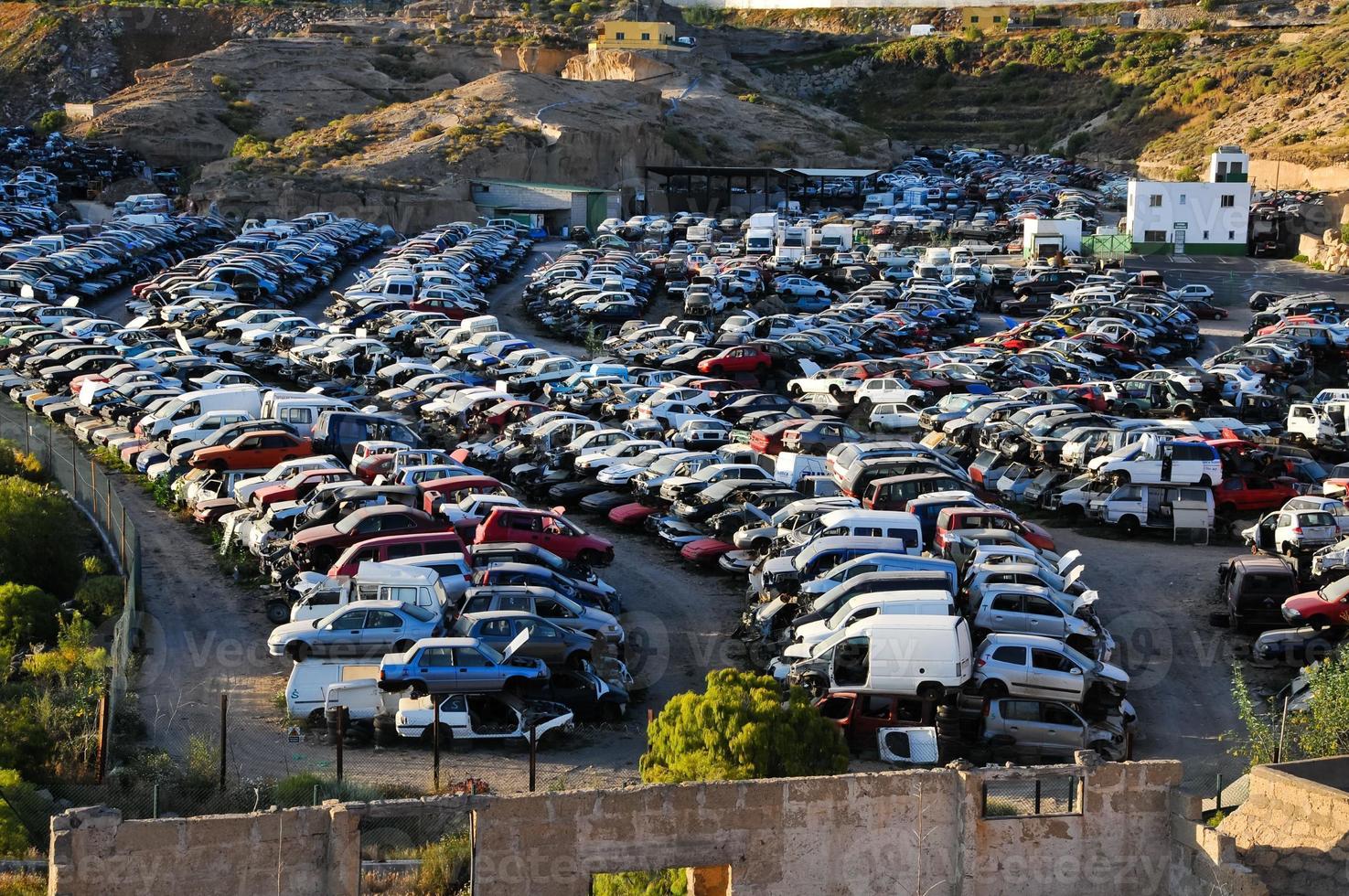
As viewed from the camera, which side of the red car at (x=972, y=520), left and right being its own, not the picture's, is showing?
right

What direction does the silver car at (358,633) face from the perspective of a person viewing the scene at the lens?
facing to the left of the viewer

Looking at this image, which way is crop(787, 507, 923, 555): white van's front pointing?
to the viewer's left

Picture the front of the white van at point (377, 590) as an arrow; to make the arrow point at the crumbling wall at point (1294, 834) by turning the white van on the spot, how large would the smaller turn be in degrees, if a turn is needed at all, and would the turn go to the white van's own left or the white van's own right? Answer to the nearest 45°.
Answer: approximately 135° to the white van's own left

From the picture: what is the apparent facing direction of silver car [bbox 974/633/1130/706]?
to the viewer's right

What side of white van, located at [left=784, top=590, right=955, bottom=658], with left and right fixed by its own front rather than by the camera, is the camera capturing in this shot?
left

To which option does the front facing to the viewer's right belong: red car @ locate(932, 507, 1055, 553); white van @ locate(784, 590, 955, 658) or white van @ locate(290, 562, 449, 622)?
the red car

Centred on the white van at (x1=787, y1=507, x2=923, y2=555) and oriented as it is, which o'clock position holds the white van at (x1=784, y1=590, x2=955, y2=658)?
the white van at (x1=784, y1=590, x2=955, y2=658) is roughly at 9 o'clock from the white van at (x1=787, y1=507, x2=923, y2=555).

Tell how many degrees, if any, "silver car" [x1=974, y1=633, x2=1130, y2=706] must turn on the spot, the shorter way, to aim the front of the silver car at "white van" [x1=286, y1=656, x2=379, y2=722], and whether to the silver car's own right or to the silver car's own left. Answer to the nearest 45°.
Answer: approximately 180°

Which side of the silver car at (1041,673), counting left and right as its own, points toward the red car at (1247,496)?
left

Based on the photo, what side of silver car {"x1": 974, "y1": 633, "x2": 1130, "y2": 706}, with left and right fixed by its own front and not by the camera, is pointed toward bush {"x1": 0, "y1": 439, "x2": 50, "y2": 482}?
back

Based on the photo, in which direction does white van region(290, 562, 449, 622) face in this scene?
to the viewer's left

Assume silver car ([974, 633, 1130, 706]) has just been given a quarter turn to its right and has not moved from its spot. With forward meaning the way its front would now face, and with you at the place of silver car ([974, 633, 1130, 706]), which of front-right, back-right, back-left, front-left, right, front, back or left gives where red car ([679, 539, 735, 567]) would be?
back-right

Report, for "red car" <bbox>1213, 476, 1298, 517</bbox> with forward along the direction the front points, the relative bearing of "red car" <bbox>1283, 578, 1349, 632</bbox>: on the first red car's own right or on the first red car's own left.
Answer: on the first red car's own right

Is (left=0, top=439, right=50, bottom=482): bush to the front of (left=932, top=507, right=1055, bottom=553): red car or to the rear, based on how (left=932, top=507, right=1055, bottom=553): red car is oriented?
to the rear
